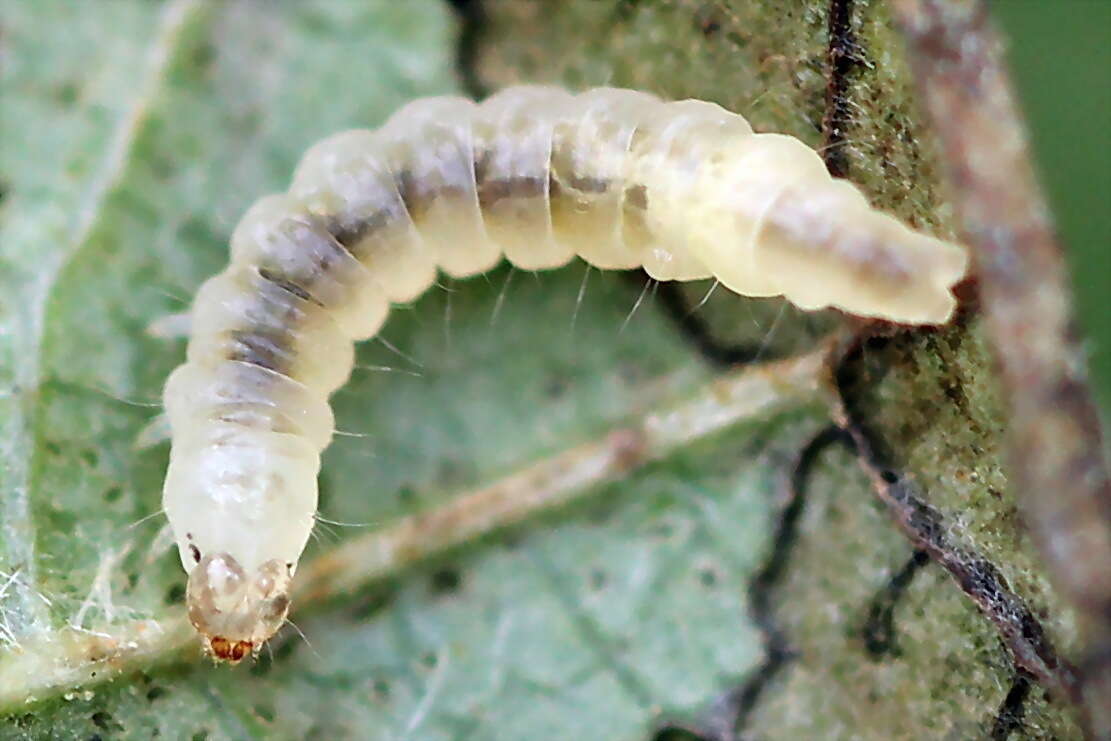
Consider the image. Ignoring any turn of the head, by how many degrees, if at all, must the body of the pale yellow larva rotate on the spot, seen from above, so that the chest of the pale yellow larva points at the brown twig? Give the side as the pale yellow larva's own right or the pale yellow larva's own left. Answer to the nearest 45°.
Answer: approximately 45° to the pale yellow larva's own left

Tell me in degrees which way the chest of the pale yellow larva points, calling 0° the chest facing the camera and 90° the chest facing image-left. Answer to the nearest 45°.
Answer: approximately 0°
